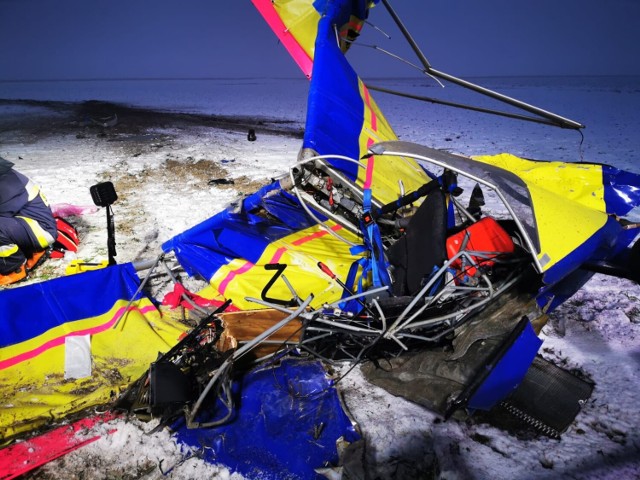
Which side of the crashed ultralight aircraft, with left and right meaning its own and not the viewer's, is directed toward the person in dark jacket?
right

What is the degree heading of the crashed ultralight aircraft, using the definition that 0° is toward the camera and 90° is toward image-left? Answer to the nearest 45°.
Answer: approximately 45°
